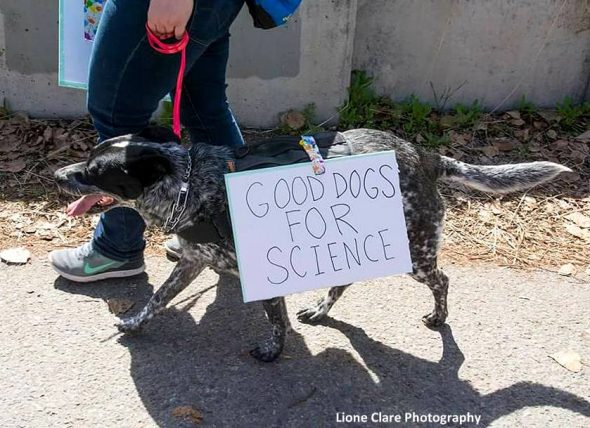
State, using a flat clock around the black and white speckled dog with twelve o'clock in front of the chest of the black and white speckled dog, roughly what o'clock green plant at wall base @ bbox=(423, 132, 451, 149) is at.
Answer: The green plant at wall base is roughly at 4 o'clock from the black and white speckled dog.

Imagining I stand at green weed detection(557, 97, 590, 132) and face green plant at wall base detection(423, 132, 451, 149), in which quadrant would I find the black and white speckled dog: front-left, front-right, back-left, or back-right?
front-left

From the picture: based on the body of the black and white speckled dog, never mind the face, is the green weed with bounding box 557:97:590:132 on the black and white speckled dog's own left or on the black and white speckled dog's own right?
on the black and white speckled dog's own right

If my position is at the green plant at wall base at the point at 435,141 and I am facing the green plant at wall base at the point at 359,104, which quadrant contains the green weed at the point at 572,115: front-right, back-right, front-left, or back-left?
back-right

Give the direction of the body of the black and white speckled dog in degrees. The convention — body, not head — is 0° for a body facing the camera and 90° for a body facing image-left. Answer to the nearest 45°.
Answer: approximately 90°

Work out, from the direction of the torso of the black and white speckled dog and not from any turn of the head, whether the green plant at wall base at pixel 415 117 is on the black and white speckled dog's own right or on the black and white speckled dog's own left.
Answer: on the black and white speckled dog's own right

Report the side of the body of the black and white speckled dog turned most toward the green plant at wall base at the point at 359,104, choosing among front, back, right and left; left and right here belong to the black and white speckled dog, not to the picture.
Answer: right
